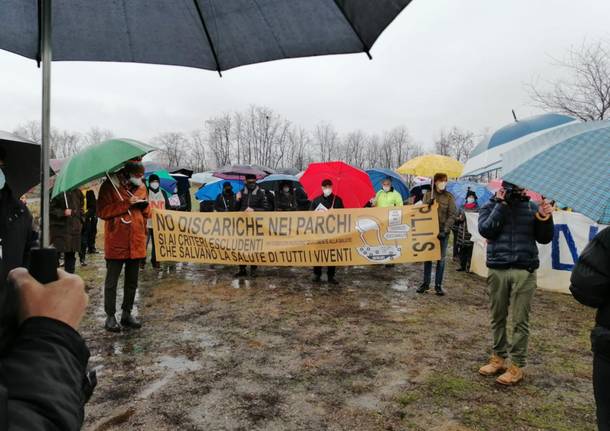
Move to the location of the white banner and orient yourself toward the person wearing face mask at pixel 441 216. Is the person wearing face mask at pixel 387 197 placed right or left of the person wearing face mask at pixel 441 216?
right

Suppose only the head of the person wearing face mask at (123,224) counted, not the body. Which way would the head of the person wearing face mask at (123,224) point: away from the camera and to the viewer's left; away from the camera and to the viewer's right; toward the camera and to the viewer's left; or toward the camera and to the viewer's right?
toward the camera and to the viewer's right

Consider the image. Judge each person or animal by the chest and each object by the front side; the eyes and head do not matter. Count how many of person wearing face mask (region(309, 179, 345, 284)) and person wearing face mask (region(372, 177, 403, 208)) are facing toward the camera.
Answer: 2

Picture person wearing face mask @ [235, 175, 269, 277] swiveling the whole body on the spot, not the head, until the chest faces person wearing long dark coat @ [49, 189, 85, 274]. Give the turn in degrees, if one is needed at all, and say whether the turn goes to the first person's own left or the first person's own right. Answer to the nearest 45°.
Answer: approximately 45° to the first person's own right
